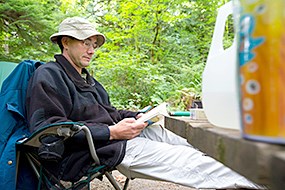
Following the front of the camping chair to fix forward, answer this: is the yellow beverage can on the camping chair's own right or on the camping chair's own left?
on the camping chair's own right

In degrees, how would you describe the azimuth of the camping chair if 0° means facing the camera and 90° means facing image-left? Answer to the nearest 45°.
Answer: approximately 270°

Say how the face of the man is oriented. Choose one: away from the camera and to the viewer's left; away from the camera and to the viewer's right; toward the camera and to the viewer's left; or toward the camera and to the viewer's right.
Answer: toward the camera and to the viewer's right
